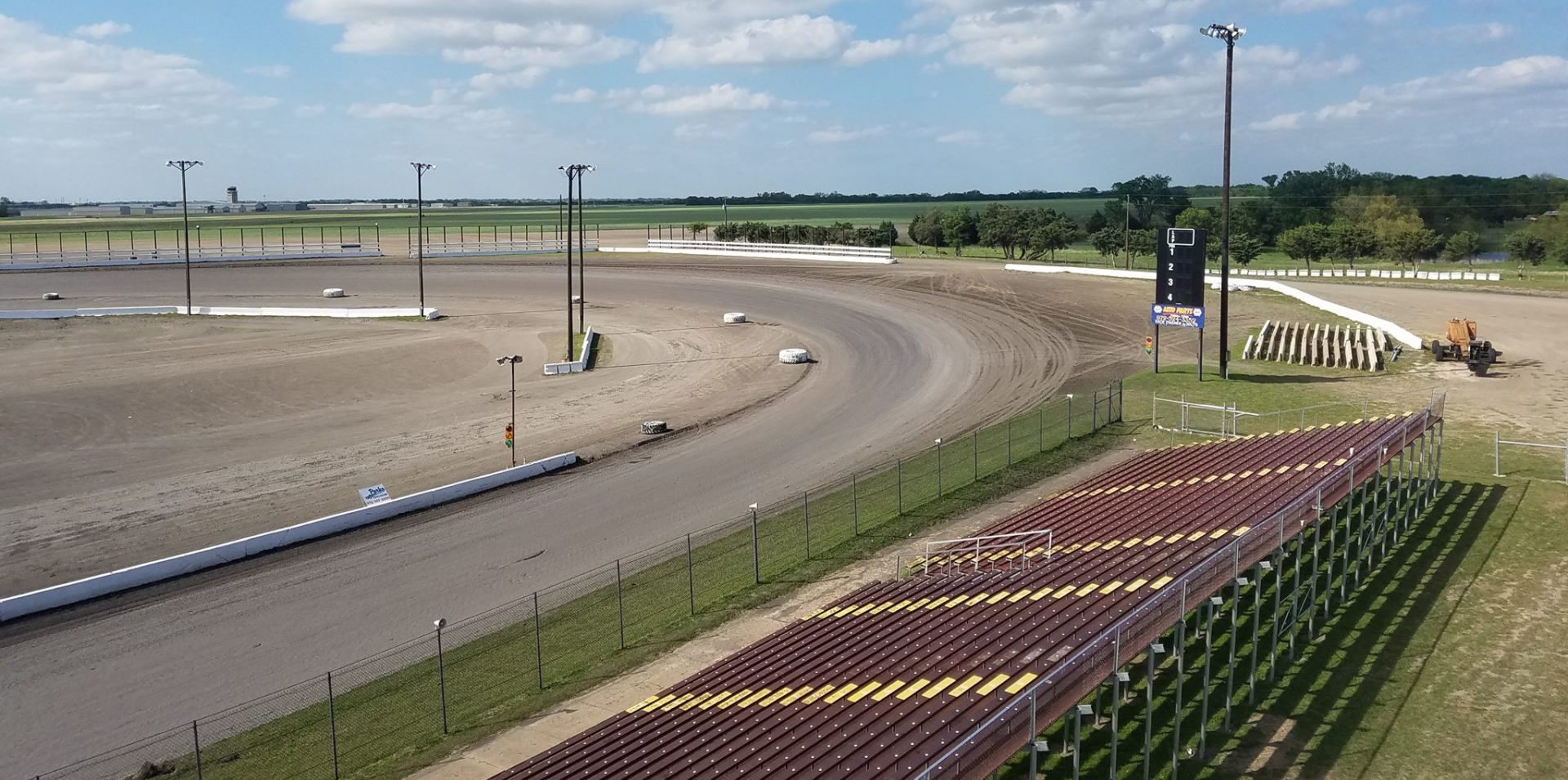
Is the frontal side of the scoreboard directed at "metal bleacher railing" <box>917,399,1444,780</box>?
yes

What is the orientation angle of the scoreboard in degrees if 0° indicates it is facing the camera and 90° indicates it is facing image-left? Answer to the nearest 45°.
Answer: approximately 0°

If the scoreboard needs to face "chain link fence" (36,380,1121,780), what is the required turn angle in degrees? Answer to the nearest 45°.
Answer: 0° — it already faces it

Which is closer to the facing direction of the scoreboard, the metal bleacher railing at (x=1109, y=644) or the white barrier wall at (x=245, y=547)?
the metal bleacher railing

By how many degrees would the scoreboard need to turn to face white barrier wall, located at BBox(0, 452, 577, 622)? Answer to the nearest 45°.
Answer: approximately 45° to its right

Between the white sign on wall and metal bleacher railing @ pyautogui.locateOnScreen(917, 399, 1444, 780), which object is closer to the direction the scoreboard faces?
the metal bleacher railing

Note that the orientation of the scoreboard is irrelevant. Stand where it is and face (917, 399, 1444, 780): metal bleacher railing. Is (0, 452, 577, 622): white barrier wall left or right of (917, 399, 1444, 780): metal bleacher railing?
right
